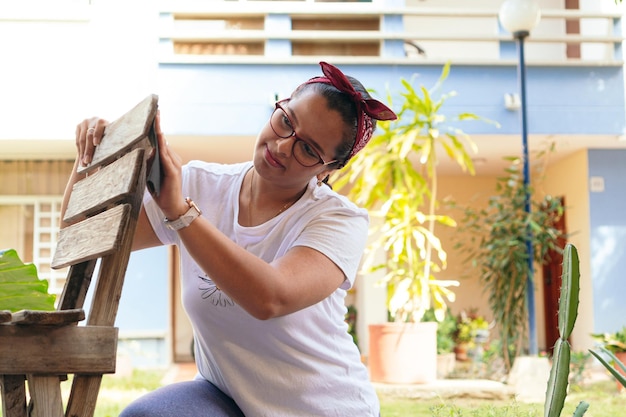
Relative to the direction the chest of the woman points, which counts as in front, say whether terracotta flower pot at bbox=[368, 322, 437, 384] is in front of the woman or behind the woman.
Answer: behind

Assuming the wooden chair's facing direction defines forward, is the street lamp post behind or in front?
behind

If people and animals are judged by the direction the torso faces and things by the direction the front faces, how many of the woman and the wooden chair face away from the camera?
0

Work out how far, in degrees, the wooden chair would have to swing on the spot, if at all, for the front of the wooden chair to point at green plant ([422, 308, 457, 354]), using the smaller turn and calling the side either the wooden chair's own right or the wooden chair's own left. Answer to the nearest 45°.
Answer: approximately 180°

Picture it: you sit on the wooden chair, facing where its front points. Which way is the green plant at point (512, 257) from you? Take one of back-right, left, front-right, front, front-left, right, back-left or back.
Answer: back

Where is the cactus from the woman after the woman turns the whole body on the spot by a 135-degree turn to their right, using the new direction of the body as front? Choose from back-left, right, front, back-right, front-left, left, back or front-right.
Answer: right

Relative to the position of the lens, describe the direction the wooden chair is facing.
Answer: facing the viewer and to the left of the viewer

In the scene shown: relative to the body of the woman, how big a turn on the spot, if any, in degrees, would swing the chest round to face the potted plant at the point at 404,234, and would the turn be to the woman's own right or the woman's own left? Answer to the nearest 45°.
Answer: approximately 135° to the woman's own right
